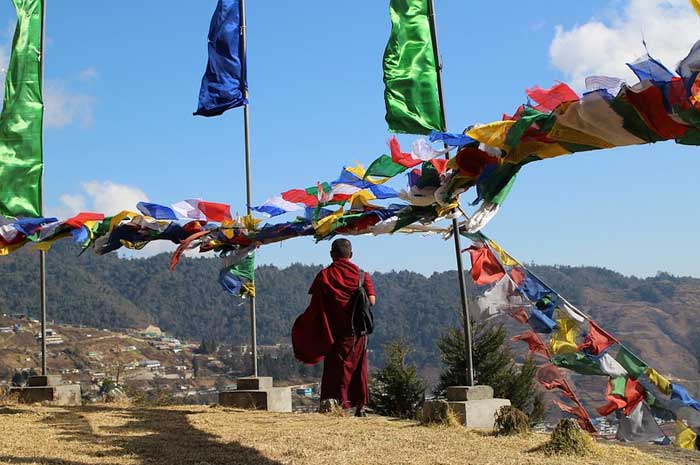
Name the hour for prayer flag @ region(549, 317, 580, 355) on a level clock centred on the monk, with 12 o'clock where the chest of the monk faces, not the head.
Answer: The prayer flag is roughly at 4 o'clock from the monk.

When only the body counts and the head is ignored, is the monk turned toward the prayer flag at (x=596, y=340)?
no

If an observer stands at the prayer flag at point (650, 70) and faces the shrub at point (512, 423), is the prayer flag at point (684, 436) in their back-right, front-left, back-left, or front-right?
front-right

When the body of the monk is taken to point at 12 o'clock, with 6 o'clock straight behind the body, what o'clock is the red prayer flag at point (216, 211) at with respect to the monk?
The red prayer flag is roughly at 10 o'clock from the monk.

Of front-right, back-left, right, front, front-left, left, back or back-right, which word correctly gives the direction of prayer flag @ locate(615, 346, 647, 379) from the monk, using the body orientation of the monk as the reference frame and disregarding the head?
back-right

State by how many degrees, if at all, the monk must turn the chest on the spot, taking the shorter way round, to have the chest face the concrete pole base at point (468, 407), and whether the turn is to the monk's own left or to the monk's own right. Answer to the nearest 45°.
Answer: approximately 90° to the monk's own right

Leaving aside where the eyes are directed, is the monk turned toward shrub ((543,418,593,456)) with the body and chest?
no

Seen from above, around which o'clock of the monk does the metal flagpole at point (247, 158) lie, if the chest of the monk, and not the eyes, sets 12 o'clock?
The metal flagpole is roughly at 11 o'clock from the monk.

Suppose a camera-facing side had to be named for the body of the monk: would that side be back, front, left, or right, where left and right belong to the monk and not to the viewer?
back

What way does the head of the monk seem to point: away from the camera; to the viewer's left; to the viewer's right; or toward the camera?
away from the camera

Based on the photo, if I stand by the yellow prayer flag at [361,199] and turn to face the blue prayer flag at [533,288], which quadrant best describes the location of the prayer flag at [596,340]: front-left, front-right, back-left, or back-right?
front-right

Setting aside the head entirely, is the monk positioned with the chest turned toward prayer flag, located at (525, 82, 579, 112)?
no
